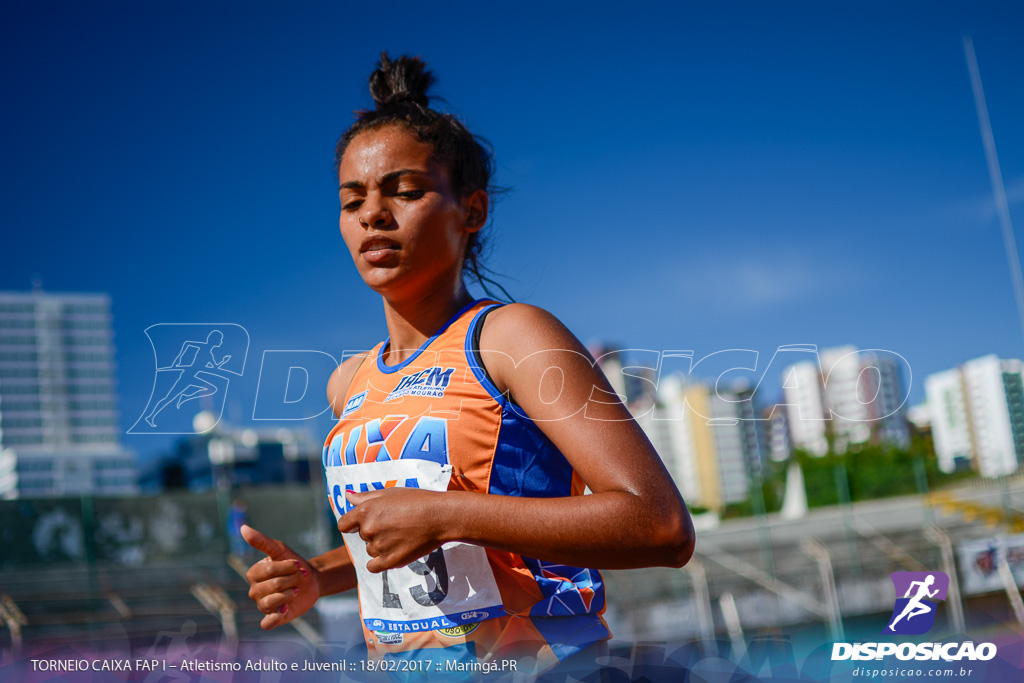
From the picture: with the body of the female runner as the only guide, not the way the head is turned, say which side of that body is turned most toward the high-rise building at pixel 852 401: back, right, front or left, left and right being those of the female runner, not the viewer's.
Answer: back

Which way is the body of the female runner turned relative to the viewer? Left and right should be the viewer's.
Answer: facing the viewer and to the left of the viewer

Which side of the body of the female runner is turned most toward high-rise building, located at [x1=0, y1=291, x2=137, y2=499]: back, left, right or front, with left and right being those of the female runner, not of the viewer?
right

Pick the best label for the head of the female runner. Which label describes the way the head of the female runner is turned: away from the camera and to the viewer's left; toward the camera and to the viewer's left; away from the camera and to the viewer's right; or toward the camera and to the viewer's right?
toward the camera and to the viewer's left

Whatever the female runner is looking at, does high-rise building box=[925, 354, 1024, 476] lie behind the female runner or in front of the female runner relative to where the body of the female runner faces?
behind
